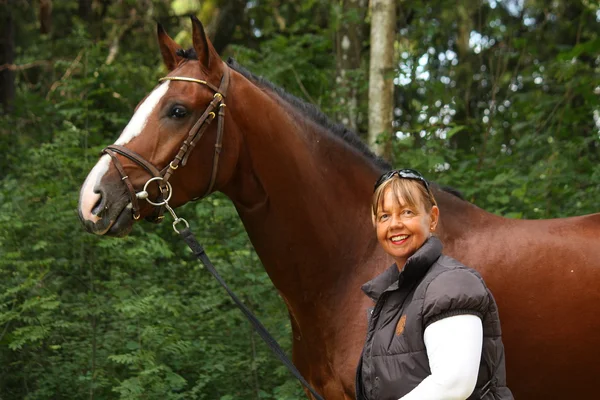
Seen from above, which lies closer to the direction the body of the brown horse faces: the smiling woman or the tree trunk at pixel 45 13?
the tree trunk

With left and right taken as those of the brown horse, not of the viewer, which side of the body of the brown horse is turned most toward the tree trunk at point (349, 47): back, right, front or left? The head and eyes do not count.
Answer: right

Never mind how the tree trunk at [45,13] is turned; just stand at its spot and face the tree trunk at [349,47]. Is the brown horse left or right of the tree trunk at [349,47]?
right

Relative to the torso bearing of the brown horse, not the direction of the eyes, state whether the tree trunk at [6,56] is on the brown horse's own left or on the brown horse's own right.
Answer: on the brown horse's own right

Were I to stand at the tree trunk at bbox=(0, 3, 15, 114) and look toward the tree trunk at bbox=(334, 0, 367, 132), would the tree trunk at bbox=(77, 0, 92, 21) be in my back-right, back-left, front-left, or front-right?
front-left

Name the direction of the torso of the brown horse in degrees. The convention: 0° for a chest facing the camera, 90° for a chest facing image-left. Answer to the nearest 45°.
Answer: approximately 90°

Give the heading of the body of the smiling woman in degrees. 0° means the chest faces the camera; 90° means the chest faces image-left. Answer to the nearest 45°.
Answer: approximately 45°

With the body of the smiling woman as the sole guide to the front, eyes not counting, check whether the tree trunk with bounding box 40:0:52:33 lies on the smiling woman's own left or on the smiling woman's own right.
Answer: on the smiling woman's own right

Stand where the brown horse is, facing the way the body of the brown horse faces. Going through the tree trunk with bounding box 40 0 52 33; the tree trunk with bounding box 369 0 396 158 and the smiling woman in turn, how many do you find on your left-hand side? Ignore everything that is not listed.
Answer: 1

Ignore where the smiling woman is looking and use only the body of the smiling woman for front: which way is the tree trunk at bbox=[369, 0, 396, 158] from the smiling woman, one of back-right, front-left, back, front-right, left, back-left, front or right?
back-right

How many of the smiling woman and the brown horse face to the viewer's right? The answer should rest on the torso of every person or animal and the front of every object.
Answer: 0

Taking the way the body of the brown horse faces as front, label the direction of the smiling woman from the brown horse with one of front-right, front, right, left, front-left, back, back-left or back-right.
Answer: left
